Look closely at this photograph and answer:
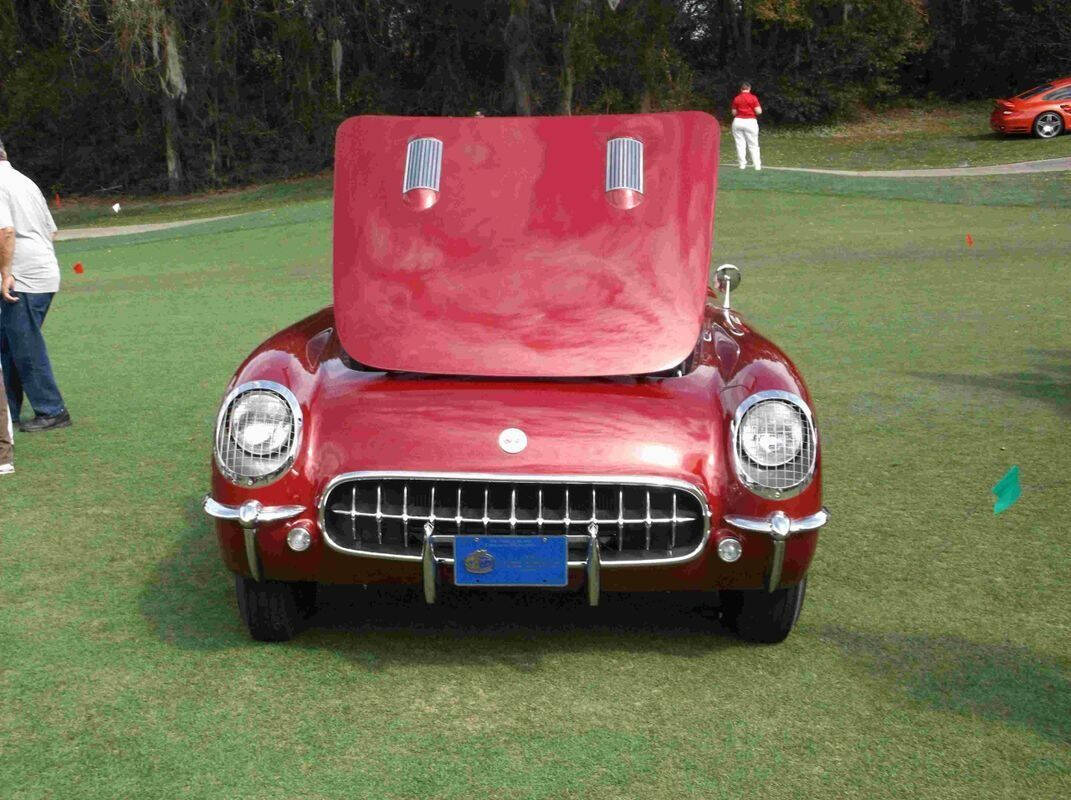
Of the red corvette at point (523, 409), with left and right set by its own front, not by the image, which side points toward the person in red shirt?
back

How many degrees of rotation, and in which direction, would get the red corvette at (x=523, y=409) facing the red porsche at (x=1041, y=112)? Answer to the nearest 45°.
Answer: approximately 135° to its left

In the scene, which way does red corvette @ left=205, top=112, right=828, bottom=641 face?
toward the camera

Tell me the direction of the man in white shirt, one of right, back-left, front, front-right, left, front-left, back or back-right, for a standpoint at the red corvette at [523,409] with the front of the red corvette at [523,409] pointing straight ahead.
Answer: back-right

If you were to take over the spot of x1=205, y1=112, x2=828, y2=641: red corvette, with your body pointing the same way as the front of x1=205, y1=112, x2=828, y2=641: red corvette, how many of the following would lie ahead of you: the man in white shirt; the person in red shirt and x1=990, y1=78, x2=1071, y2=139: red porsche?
0
